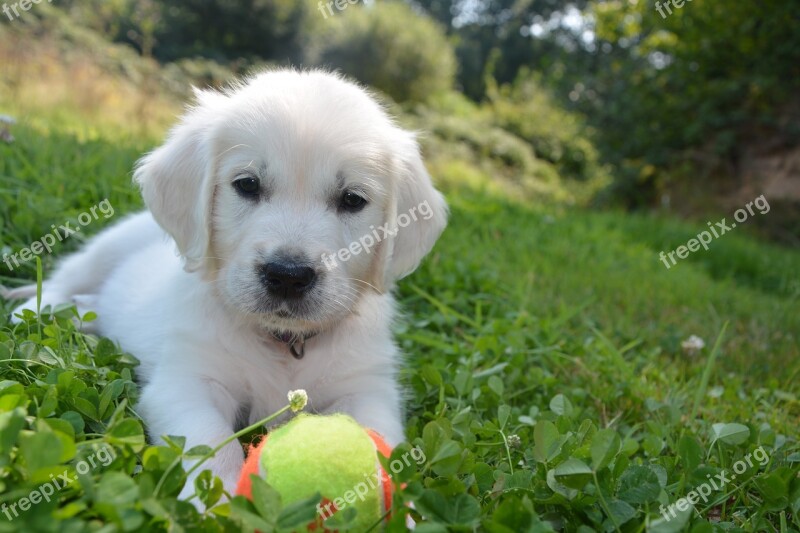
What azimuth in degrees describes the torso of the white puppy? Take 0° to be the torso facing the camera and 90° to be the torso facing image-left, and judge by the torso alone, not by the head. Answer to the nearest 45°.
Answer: approximately 315°

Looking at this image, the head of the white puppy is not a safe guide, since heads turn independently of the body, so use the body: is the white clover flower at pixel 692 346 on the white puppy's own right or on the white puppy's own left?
on the white puppy's own left

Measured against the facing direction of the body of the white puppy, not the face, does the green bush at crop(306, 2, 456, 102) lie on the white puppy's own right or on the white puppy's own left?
on the white puppy's own left

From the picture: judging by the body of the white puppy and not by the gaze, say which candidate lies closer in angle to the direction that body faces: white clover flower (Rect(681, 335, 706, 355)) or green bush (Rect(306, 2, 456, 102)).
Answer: the white clover flower

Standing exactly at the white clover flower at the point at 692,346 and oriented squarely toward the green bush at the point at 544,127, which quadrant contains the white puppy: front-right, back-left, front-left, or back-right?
back-left

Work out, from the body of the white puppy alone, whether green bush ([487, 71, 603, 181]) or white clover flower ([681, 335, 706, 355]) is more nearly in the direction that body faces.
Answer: the white clover flower

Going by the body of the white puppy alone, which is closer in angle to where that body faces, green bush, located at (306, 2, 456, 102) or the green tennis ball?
the green tennis ball

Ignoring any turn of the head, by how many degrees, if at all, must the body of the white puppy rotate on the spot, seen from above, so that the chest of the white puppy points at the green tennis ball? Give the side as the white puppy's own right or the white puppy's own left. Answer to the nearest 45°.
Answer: approximately 45° to the white puppy's own right

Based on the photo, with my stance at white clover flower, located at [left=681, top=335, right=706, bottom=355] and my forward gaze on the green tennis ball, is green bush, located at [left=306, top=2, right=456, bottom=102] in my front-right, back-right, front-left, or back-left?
back-right
